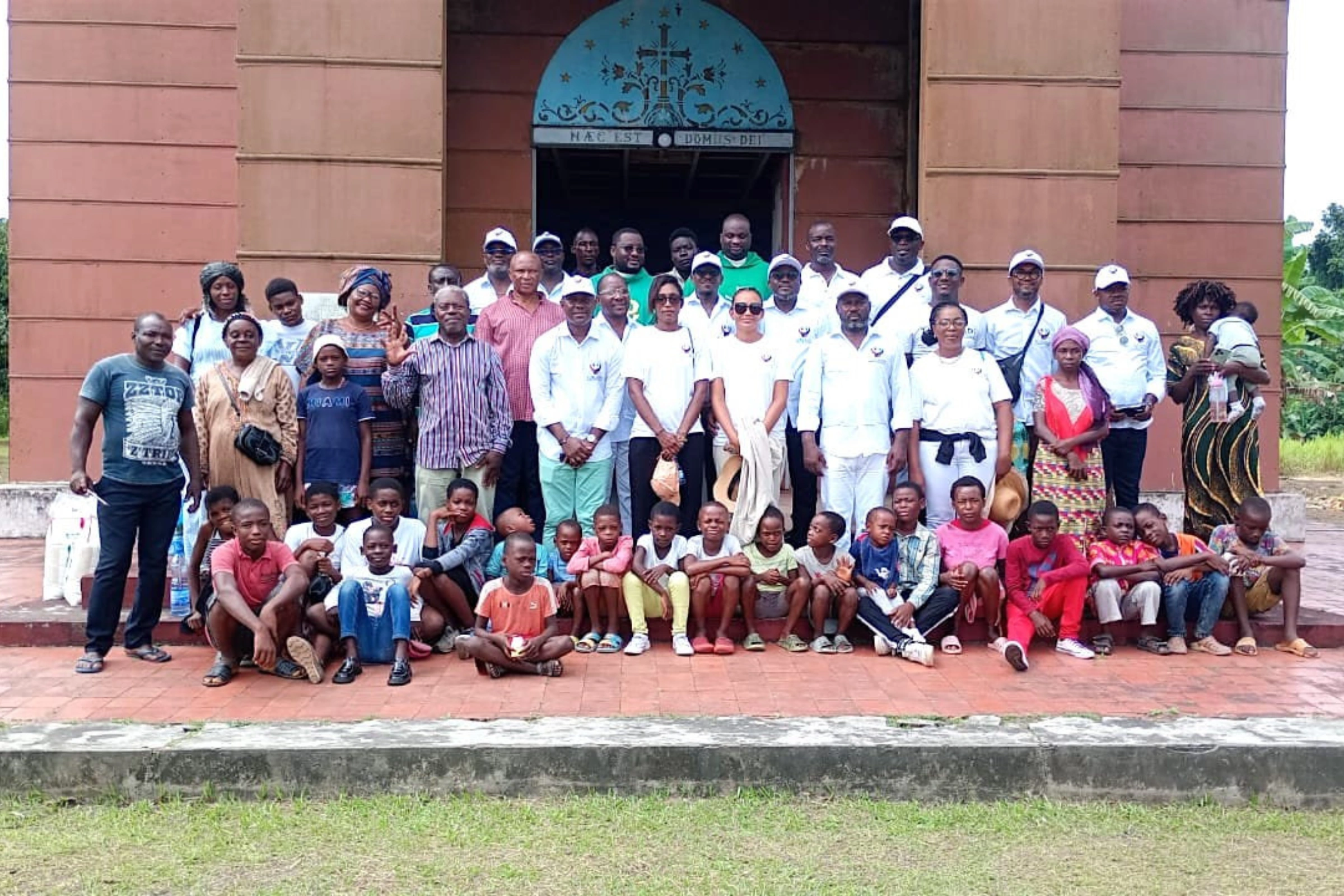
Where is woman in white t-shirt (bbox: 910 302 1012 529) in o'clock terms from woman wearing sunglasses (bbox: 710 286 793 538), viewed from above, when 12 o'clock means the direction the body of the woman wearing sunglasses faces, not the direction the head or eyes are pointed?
The woman in white t-shirt is roughly at 9 o'clock from the woman wearing sunglasses.

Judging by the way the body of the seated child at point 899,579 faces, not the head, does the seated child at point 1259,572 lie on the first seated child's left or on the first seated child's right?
on the first seated child's left

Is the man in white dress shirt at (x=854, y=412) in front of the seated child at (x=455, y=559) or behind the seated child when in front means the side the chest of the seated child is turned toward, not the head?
behind

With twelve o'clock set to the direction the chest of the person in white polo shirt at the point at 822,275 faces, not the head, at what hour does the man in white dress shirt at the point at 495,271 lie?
the man in white dress shirt at the point at 495,271 is roughly at 3 o'clock from the person in white polo shirt at the point at 822,275.

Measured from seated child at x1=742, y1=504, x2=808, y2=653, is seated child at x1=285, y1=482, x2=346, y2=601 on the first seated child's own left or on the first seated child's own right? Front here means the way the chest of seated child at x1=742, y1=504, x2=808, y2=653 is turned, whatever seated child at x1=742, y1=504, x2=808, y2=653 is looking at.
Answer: on the first seated child's own right

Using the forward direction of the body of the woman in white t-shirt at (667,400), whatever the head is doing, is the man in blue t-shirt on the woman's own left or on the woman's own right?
on the woman's own right

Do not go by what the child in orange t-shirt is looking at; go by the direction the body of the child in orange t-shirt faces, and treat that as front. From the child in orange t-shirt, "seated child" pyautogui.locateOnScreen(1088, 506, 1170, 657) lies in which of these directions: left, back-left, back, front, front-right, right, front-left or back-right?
left

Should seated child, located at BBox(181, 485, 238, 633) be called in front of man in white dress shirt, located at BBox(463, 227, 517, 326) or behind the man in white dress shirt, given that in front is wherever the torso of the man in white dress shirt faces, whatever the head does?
in front

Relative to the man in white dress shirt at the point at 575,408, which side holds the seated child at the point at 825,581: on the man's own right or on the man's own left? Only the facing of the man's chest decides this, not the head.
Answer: on the man's own left

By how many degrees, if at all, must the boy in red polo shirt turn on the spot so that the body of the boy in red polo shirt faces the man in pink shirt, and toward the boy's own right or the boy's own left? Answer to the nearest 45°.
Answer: approximately 135° to the boy's own left

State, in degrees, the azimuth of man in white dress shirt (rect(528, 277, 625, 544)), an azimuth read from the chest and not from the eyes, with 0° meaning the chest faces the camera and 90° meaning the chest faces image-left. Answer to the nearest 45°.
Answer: approximately 0°

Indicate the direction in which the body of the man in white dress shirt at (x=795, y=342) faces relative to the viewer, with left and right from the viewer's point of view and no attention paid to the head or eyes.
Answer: facing the viewer

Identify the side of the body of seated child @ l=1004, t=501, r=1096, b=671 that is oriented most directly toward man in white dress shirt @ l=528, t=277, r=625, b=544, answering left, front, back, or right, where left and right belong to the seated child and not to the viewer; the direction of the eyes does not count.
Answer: right

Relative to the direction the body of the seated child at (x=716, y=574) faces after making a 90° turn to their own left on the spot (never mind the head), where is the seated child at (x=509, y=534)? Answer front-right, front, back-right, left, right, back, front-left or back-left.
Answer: back
